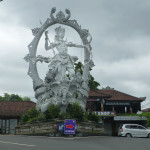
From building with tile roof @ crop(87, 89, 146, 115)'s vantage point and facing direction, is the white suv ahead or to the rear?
ahead

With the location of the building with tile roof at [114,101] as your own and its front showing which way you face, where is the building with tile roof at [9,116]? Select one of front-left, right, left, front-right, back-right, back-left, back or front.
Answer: front-right

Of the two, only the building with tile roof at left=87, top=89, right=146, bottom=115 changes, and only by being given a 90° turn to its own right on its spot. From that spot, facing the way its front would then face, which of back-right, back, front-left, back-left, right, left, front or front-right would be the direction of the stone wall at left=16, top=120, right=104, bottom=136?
left

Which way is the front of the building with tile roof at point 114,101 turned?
toward the camera

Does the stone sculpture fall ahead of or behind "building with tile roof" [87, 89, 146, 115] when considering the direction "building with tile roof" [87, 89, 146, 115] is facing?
ahead
